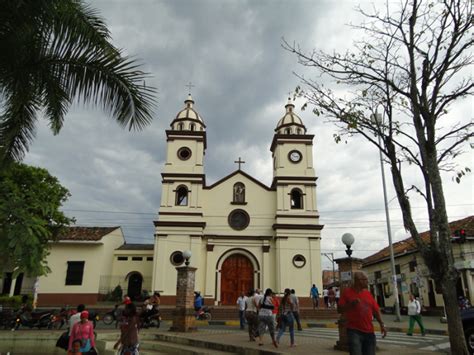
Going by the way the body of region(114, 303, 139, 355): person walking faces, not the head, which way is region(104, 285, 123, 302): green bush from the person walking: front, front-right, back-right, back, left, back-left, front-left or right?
front

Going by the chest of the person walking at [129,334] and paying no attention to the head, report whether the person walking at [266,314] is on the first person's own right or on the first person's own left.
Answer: on the first person's own right

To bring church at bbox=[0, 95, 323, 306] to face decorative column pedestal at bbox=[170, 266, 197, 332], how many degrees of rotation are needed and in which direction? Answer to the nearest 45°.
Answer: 0° — it already faces it

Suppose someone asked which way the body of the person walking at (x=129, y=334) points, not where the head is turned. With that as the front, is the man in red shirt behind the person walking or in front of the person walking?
behind

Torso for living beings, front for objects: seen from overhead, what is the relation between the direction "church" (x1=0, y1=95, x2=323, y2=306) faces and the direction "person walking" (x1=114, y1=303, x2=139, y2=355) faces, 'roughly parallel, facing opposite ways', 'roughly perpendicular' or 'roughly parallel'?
roughly parallel, facing opposite ways

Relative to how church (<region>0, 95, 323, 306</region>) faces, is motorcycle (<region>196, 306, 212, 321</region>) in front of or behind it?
in front

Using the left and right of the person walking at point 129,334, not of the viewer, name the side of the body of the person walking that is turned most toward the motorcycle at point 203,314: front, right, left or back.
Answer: front

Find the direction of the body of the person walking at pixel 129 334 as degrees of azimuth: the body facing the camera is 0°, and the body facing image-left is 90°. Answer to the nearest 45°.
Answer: approximately 180°

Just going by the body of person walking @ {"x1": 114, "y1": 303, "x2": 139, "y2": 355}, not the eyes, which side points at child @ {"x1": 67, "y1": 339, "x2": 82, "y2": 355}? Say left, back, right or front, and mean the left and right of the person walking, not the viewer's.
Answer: left

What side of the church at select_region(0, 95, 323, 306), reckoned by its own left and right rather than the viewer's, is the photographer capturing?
front

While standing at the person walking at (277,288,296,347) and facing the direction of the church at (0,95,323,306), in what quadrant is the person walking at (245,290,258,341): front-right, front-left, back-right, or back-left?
front-left

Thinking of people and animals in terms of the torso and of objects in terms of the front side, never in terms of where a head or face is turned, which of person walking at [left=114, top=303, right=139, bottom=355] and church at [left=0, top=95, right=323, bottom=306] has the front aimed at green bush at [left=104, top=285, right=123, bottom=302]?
the person walking

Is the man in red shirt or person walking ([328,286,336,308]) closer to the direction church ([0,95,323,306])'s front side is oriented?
the man in red shirt

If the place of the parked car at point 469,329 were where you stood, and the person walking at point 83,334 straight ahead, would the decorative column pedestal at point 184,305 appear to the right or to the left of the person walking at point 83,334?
right

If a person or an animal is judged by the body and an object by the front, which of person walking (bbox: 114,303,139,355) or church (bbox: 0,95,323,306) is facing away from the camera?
the person walking

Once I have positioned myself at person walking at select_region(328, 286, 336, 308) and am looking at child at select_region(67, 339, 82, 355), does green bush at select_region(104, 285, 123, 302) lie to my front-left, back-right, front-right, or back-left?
front-right
